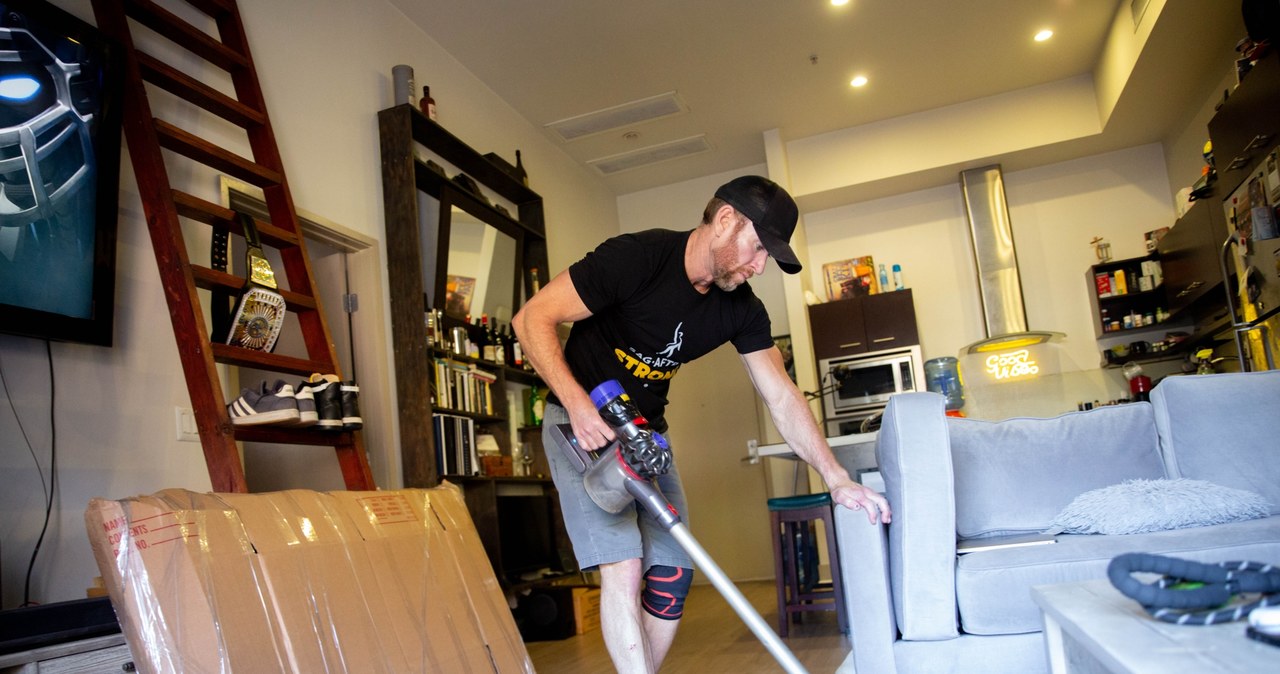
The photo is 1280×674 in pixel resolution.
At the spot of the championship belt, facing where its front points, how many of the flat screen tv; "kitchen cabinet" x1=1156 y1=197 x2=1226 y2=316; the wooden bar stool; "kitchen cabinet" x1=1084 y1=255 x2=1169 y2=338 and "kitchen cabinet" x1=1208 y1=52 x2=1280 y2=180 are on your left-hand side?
4

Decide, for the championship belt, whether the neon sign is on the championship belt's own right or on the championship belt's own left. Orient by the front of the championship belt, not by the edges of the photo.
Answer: on the championship belt's own left

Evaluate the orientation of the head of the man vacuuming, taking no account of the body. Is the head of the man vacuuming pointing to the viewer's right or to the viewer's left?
to the viewer's right

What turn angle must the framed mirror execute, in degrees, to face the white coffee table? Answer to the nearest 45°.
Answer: approximately 45° to its right

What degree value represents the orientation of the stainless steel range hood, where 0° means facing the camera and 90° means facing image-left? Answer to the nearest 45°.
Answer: approximately 0°

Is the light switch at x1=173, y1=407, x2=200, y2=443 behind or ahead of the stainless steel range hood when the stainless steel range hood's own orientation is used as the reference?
ahead

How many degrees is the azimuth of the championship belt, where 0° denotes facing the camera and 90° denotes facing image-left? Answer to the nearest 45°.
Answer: approximately 0°

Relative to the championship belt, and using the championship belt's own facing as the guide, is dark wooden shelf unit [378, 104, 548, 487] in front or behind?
behind

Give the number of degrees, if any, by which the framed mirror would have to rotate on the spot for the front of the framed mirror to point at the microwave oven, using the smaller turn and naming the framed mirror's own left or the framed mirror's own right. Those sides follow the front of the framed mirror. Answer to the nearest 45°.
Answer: approximately 90° to the framed mirror's own left

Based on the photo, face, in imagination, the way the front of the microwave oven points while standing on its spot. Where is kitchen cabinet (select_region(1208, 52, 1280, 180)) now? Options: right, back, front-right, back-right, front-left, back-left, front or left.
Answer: front-left

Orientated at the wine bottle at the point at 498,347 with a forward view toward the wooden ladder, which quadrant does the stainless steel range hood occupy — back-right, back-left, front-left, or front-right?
back-left
